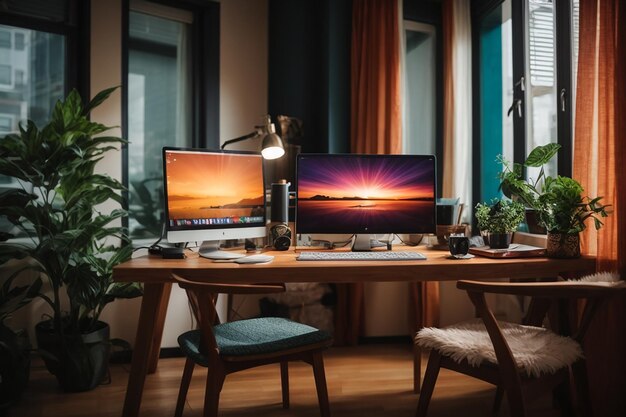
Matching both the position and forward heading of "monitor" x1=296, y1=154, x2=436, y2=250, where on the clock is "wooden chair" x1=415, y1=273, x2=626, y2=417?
The wooden chair is roughly at 11 o'clock from the monitor.

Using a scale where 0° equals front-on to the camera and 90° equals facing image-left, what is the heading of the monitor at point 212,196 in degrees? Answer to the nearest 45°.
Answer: approximately 315°

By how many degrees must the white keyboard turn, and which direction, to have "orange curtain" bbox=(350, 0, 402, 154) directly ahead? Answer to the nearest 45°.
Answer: approximately 180°

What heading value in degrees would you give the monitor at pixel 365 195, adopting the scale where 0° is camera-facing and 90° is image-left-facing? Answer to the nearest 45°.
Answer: approximately 0°

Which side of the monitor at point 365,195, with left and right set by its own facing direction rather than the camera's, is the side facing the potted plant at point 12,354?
right

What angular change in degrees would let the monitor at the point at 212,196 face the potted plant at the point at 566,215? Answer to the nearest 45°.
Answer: approximately 45° to its left
